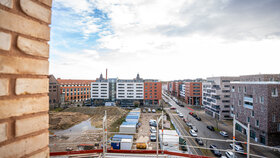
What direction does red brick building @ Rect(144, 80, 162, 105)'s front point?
toward the camera

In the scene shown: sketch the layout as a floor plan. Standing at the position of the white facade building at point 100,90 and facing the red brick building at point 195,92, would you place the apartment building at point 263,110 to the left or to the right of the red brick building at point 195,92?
right

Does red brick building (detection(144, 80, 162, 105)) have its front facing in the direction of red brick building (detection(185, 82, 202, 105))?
no

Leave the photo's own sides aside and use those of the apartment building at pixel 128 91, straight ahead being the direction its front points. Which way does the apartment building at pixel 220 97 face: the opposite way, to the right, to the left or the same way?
to the right

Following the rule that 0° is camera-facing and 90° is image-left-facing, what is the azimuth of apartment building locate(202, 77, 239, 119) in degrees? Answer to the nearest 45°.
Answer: approximately 45°

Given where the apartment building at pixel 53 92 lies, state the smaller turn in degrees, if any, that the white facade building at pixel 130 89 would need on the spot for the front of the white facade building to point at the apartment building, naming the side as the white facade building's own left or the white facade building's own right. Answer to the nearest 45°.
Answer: approximately 90° to the white facade building's own right

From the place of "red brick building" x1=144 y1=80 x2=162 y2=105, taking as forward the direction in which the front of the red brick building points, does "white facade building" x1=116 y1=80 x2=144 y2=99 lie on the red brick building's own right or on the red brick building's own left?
on the red brick building's own right

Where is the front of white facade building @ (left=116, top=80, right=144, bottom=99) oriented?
toward the camera

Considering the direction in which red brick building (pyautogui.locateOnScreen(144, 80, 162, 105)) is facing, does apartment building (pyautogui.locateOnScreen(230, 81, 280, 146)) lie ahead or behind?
ahead

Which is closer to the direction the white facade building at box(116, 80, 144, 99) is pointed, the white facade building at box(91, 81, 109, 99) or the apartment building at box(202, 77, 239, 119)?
the apartment building

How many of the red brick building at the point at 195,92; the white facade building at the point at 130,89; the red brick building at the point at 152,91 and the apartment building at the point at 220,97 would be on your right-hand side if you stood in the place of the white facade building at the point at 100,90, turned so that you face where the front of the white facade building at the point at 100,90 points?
0

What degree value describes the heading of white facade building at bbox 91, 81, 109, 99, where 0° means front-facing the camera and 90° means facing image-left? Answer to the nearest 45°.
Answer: approximately 0°

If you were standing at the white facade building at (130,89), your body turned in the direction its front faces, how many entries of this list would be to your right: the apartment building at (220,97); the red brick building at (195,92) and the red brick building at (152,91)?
0

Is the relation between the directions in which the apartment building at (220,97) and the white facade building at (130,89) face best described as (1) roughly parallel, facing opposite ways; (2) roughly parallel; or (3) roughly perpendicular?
roughly perpendicular

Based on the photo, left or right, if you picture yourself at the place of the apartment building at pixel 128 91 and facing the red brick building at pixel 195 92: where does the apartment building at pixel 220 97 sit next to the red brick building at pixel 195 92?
right

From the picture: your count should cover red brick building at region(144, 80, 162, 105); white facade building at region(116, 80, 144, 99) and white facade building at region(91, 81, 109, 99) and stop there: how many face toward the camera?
3
